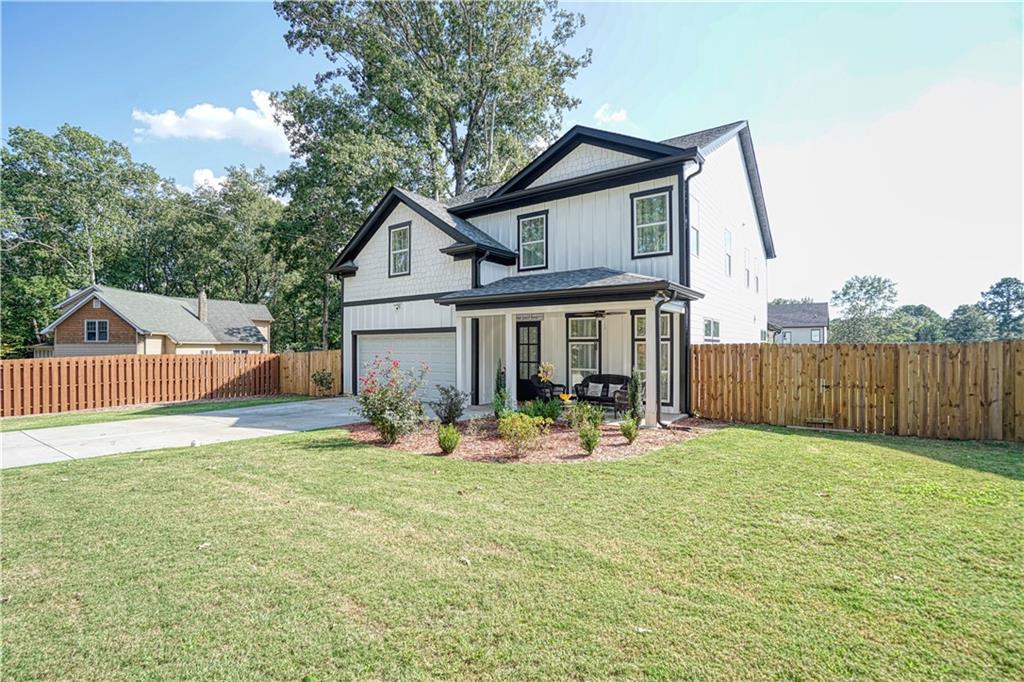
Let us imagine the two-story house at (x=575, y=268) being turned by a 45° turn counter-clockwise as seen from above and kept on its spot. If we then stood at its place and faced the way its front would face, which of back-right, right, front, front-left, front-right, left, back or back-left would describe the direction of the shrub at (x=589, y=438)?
front

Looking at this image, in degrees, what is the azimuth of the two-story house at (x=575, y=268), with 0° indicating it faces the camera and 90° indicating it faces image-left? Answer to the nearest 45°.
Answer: approximately 45°

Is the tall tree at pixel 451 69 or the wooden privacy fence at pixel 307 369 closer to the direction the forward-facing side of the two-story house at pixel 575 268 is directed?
the wooden privacy fence

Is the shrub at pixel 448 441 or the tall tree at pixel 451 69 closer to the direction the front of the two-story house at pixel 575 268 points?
the shrub

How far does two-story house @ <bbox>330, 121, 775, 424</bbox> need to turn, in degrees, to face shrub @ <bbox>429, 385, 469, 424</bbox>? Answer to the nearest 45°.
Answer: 0° — it already faces it

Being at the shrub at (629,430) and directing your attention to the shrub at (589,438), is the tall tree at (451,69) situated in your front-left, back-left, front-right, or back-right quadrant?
back-right

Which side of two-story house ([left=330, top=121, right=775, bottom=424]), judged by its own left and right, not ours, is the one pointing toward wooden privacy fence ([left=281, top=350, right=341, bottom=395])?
right

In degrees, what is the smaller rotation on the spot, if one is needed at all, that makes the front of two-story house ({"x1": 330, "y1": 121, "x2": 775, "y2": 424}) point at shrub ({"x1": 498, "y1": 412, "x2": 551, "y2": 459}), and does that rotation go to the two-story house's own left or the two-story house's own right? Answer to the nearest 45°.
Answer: approximately 45° to the two-story house's own left

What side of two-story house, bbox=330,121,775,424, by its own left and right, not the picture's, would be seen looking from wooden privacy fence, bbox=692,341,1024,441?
left

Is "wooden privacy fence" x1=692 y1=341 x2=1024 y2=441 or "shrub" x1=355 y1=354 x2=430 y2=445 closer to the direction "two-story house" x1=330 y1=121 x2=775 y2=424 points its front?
the shrub
